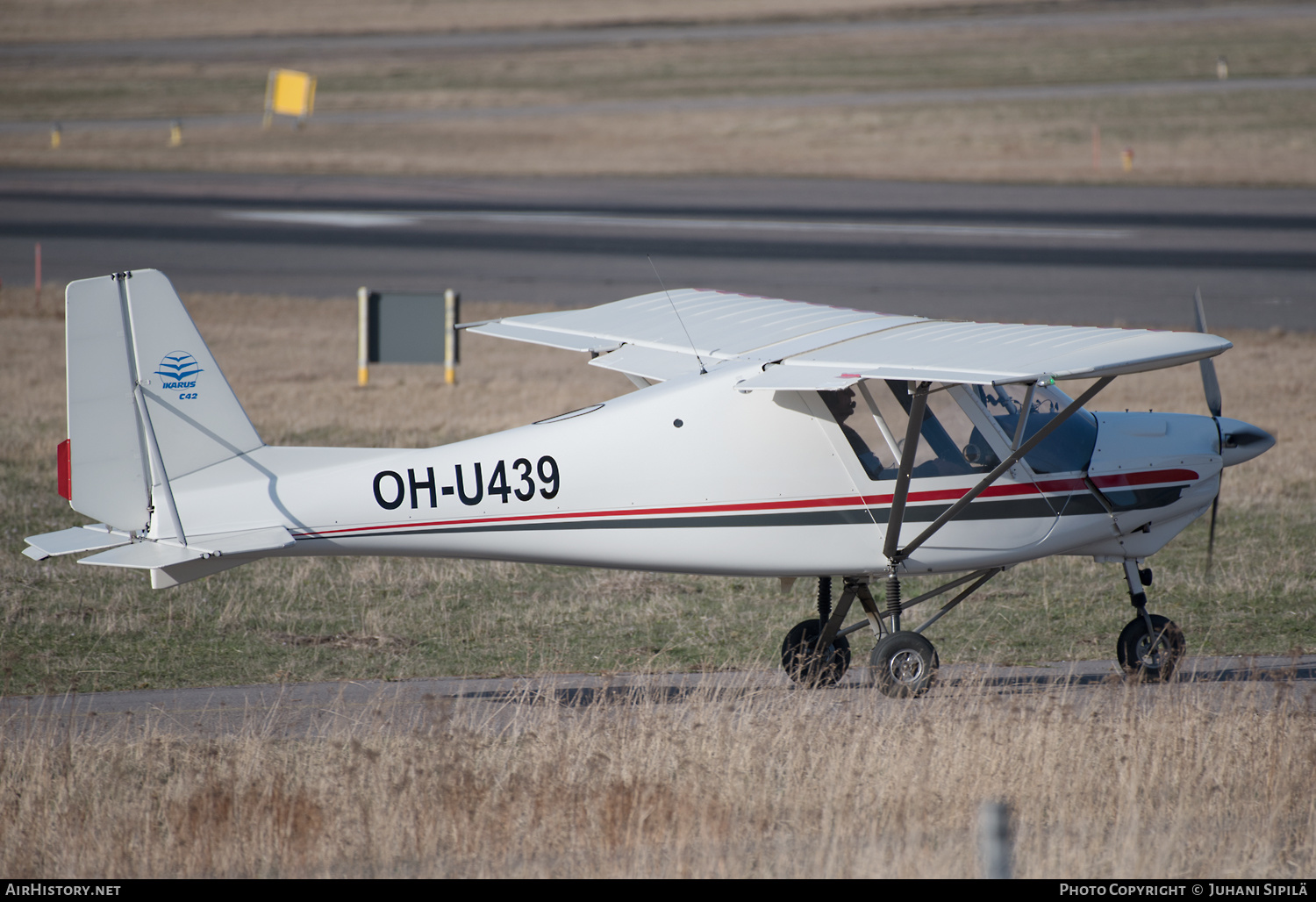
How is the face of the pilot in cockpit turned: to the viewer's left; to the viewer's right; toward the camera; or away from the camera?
to the viewer's right

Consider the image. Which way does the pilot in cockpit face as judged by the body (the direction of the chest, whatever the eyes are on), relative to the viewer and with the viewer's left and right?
facing to the right of the viewer

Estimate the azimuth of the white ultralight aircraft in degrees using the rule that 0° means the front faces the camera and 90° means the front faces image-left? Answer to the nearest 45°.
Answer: approximately 270°
